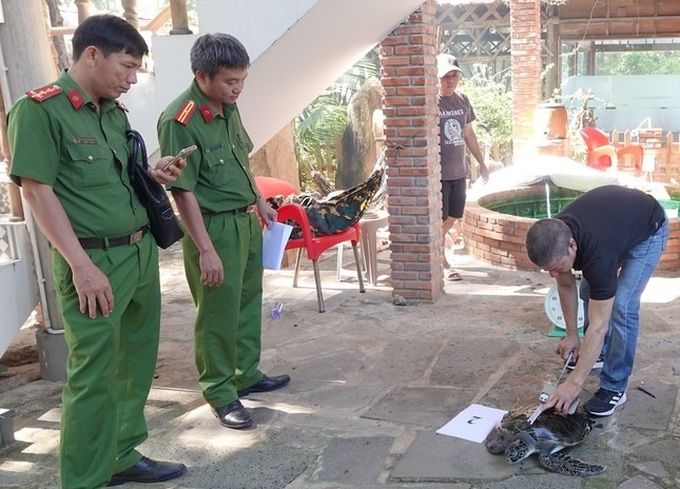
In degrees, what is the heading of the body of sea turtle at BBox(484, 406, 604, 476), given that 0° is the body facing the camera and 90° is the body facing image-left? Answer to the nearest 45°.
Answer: approximately 45°

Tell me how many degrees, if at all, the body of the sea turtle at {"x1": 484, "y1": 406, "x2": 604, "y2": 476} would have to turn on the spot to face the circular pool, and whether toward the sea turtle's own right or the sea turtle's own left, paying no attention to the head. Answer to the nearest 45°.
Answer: approximately 135° to the sea turtle's own right

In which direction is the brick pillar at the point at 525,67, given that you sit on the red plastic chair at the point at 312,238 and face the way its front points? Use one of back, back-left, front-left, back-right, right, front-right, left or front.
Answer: left

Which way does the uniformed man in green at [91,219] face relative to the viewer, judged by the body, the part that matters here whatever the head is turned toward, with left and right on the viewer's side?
facing the viewer and to the right of the viewer

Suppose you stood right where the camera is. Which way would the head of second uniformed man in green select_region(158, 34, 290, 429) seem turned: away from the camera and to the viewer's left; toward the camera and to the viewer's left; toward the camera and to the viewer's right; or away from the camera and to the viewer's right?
toward the camera and to the viewer's right

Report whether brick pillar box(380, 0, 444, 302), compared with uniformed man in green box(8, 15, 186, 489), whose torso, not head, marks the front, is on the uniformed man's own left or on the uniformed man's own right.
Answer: on the uniformed man's own left

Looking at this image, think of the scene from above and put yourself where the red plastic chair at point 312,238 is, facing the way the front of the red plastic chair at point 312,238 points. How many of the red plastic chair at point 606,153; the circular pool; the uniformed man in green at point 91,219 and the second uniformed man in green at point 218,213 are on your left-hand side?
2

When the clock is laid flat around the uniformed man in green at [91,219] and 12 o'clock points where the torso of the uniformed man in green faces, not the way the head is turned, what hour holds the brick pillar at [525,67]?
The brick pillar is roughly at 9 o'clock from the uniformed man in green.

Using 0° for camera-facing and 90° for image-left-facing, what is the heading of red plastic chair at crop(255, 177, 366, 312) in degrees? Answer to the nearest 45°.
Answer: approximately 315°

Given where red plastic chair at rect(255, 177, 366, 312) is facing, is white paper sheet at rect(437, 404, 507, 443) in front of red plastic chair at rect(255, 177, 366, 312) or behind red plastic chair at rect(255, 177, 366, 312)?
in front
